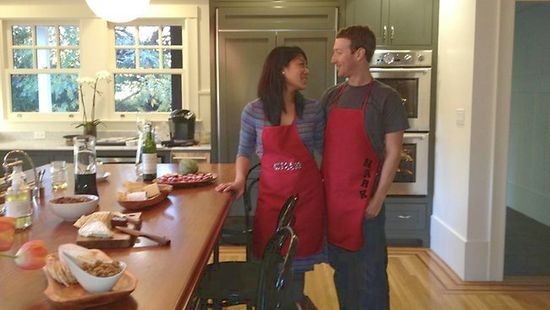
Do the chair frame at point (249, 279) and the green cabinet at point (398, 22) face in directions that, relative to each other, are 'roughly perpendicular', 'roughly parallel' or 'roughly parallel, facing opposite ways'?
roughly perpendicular

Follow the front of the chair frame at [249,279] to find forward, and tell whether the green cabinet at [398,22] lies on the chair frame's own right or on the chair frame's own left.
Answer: on the chair frame's own right

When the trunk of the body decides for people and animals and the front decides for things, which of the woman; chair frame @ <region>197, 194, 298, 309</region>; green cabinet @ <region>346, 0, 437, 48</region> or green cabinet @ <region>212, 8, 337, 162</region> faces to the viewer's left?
the chair frame

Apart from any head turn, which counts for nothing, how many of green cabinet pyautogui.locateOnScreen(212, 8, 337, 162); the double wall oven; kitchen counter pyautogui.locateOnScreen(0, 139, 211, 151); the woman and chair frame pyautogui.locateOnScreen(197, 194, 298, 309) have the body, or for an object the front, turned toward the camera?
4

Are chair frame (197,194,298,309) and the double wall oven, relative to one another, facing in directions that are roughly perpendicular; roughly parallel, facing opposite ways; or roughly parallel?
roughly perpendicular

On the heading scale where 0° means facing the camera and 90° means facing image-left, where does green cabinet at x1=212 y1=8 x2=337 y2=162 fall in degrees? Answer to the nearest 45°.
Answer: approximately 0°

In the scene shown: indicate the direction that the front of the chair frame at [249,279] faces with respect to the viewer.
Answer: facing to the left of the viewer

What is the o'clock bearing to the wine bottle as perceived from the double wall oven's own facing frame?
The wine bottle is roughly at 1 o'clock from the double wall oven.

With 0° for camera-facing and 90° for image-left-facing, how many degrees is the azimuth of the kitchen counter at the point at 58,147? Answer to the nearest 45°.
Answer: approximately 0°

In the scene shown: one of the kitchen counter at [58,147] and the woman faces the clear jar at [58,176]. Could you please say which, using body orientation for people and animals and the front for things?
the kitchen counter

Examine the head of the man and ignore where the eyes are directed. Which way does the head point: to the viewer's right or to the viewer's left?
to the viewer's left

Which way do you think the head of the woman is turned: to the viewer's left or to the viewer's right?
to the viewer's right
